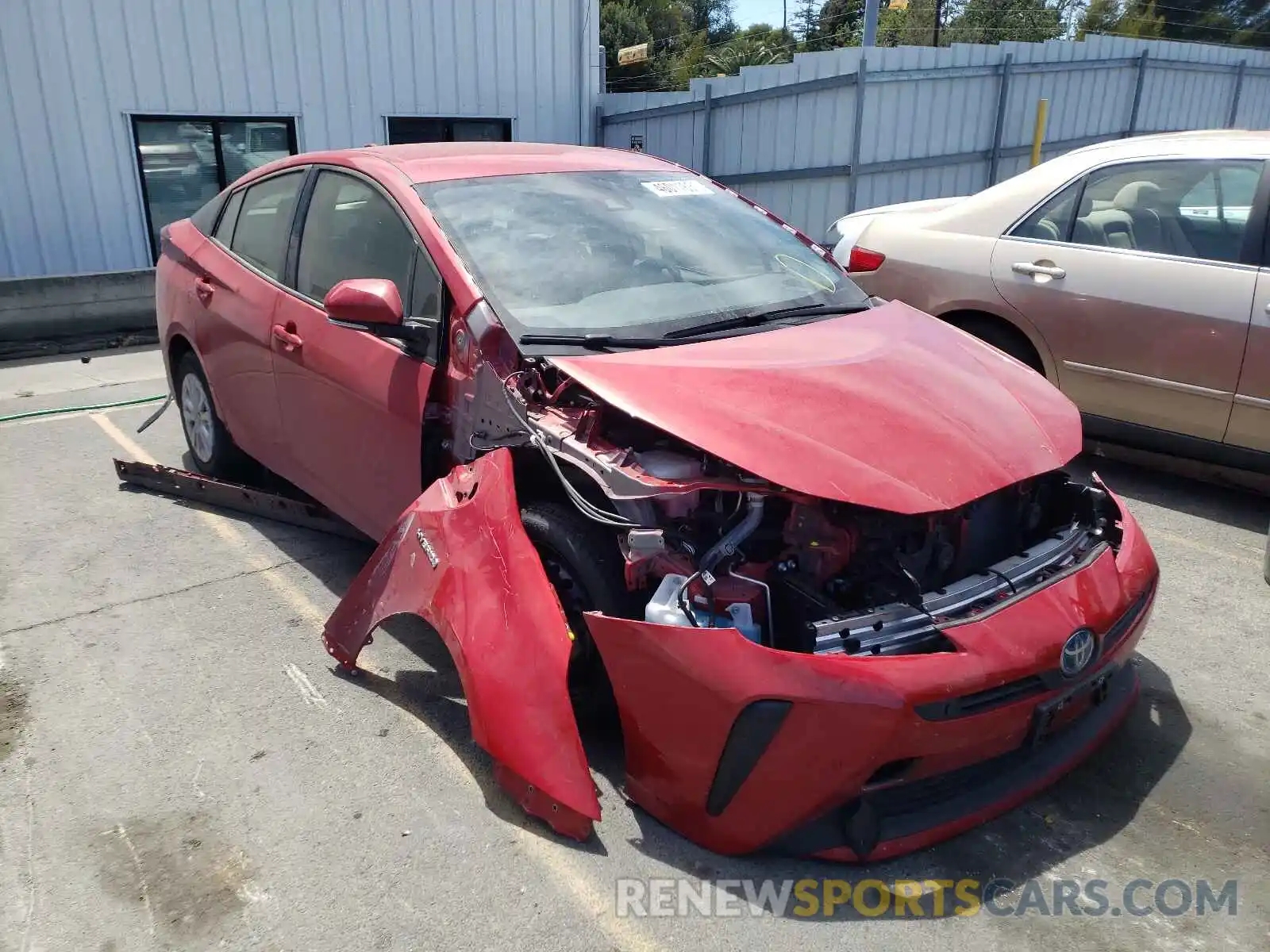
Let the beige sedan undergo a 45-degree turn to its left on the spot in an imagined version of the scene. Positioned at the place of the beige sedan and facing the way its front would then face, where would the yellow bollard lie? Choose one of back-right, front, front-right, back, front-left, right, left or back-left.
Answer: front-left

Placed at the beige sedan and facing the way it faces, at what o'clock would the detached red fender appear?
The detached red fender is roughly at 4 o'clock from the beige sedan.

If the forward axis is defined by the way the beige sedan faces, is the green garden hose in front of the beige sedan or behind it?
behind

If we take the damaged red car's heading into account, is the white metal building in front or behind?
behind

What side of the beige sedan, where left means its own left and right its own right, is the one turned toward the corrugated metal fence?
left

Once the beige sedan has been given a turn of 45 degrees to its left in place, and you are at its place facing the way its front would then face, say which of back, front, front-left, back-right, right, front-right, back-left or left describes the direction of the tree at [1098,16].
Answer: front-left

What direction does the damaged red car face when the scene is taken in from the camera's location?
facing the viewer and to the right of the viewer

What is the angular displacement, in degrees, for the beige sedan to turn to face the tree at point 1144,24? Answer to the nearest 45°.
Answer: approximately 90° to its left

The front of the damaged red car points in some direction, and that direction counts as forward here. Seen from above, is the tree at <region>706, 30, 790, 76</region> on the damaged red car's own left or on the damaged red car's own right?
on the damaged red car's own left

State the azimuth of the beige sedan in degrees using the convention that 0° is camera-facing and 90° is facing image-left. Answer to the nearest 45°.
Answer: approximately 270°
